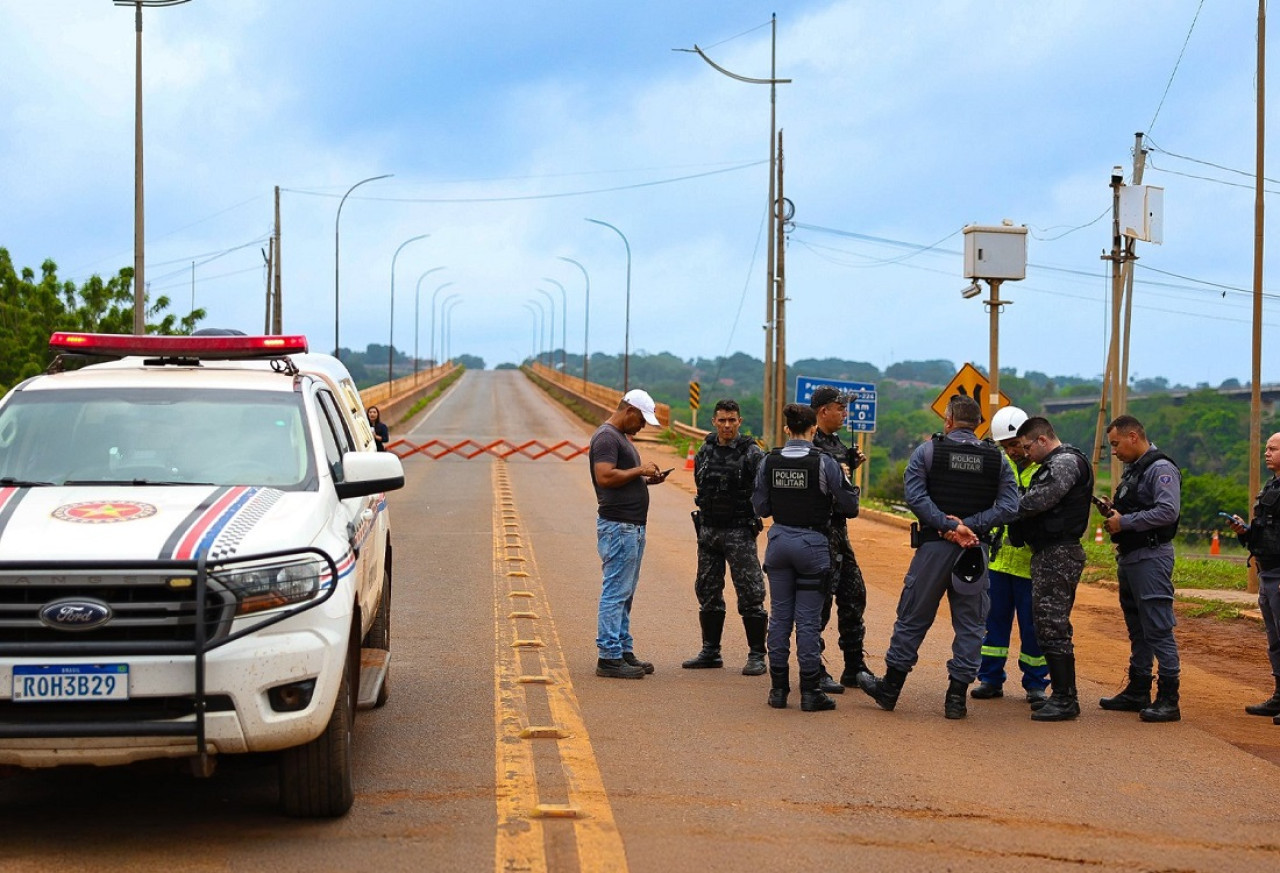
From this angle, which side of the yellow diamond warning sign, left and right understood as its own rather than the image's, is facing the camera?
front

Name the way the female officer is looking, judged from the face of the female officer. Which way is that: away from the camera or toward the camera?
away from the camera

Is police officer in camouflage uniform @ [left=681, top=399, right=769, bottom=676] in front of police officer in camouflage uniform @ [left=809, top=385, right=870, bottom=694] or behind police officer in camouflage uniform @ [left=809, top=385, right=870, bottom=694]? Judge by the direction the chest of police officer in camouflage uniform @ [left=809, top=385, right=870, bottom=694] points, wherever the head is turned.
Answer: behind

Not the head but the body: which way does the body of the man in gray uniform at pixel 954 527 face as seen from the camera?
away from the camera

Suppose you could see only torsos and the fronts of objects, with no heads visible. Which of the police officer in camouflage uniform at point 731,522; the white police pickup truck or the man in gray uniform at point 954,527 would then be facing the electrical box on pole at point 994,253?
the man in gray uniform

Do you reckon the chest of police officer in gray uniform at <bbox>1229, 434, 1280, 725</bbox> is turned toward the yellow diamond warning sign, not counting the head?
no

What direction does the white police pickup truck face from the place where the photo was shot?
facing the viewer

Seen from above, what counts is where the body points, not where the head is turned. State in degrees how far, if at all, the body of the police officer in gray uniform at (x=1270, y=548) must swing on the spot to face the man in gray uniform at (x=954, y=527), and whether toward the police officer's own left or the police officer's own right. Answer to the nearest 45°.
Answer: approximately 45° to the police officer's own left

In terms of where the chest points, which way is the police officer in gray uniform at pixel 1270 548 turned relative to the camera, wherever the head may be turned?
to the viewer's left

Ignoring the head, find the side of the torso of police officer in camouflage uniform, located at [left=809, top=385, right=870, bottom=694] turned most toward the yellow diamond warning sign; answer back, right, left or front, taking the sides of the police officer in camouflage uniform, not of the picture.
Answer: left

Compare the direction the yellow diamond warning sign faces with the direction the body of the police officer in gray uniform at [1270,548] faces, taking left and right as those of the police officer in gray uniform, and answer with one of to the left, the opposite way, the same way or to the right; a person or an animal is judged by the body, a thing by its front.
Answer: to the left

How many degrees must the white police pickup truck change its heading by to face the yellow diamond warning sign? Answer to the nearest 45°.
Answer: approximately 135° to its left

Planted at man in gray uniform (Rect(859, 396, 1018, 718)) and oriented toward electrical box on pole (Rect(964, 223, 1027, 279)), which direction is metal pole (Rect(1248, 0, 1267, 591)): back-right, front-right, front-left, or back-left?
front-right

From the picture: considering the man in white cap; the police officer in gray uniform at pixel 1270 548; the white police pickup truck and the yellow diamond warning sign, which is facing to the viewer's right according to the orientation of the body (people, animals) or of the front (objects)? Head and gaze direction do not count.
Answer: the man in white cap

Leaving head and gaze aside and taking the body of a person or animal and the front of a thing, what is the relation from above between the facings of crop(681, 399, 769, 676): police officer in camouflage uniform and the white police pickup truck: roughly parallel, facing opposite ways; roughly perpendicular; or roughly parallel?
roughly parallel

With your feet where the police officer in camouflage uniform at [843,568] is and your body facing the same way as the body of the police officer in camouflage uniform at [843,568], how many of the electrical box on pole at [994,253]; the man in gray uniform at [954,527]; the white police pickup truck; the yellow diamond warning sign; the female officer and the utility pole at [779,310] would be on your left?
3

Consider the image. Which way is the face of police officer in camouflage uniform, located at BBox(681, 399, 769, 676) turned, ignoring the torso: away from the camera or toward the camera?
toward the camera

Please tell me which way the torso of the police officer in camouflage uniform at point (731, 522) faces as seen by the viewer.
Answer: toward the camera

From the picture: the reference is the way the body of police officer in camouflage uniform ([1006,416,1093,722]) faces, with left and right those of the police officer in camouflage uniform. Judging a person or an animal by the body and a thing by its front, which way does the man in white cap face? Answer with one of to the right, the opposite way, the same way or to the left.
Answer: the opposite way

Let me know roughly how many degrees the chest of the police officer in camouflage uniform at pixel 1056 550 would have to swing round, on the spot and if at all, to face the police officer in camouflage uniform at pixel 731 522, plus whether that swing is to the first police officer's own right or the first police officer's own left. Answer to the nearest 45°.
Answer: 0° — they already face them

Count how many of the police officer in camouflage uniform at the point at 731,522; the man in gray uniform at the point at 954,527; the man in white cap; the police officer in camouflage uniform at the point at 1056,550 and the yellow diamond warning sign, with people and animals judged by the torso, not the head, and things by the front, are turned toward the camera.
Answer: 2

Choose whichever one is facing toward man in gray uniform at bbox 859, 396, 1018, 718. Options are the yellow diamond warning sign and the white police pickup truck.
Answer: the yellow diamond warning sign
